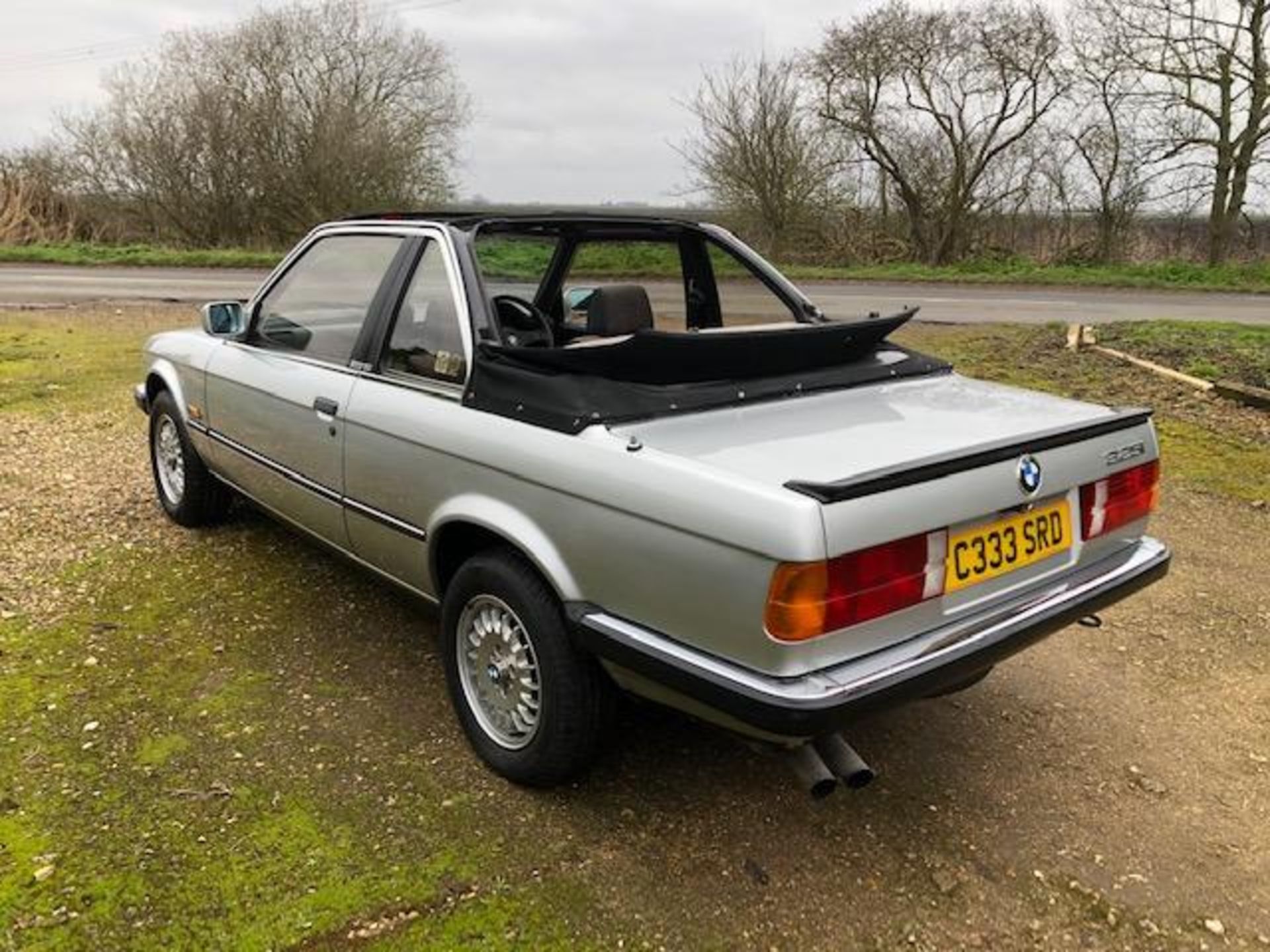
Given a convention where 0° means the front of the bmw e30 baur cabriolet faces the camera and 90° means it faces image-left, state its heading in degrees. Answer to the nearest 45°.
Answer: approximately 135°
